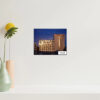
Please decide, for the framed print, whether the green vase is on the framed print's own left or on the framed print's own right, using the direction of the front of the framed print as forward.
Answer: on the framed print's own right

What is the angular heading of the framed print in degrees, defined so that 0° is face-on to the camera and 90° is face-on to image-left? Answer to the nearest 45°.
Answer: approximately 0°
